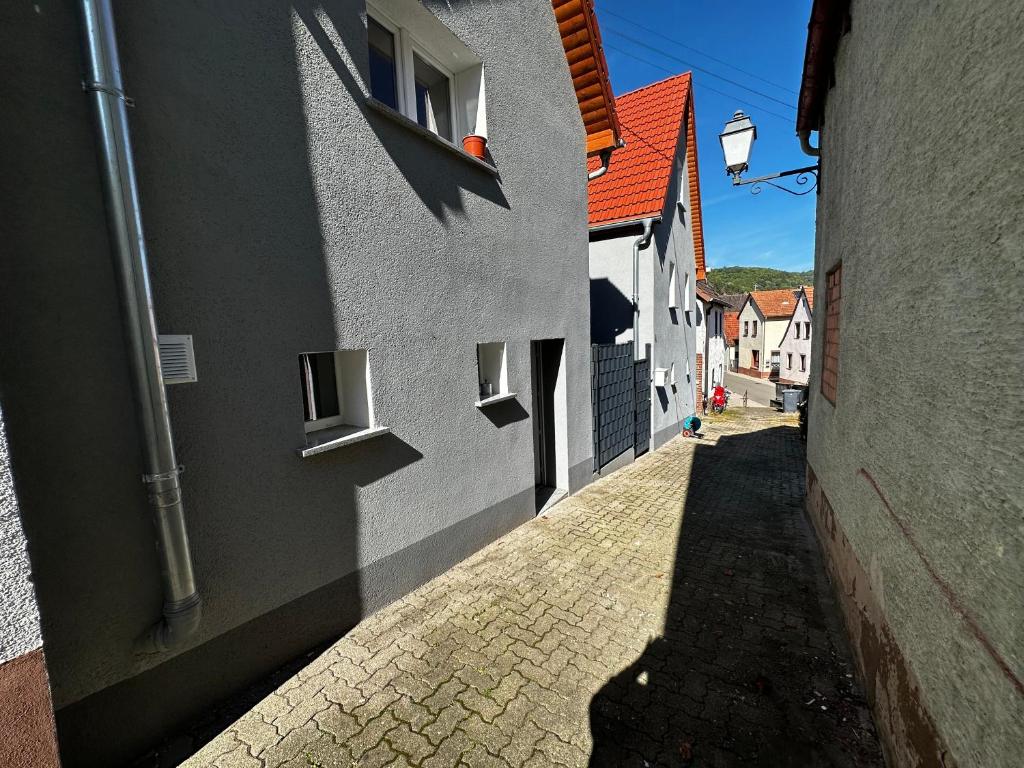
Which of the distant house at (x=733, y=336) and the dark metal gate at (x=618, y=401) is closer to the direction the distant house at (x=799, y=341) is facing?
the dark metal gate

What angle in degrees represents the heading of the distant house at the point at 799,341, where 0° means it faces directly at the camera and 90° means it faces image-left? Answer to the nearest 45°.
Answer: approximately 45°

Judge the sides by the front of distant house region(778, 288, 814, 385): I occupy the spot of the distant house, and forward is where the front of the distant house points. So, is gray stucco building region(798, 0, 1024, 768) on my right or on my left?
on my left

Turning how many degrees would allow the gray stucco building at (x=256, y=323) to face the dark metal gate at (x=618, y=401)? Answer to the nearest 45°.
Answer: approximately 90° to its left

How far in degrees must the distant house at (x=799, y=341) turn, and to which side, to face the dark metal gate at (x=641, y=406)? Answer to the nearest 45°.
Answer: approximately 45° to its left

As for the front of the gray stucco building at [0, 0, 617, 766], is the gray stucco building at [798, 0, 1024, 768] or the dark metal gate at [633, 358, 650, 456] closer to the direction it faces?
the gray stucco building

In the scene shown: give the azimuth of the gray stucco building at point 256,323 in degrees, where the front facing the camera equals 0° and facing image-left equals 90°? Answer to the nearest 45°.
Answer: approximately 315°

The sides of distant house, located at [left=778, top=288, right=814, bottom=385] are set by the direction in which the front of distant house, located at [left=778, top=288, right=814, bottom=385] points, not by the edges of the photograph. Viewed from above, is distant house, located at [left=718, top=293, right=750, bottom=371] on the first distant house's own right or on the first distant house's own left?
on the first distant house's own right

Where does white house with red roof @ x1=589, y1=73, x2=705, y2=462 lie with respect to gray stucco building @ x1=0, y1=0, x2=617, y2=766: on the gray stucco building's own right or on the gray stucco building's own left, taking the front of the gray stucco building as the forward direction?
on the gray stucco building's own left

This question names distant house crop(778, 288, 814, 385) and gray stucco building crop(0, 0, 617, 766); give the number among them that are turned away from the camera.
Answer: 0

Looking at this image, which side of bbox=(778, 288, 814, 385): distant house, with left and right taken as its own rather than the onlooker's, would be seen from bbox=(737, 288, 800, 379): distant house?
right

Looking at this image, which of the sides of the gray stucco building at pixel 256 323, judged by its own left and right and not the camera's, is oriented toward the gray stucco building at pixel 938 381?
front

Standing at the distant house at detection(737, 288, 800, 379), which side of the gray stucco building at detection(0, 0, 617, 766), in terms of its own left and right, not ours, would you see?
left

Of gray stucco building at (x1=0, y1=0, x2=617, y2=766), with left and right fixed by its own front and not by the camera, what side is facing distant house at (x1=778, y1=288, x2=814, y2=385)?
left
